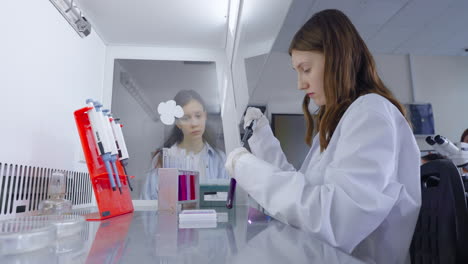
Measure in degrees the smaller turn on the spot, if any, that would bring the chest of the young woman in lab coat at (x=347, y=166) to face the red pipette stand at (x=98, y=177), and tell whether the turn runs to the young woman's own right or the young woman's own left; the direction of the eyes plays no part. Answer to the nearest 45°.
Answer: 0° — they already face it

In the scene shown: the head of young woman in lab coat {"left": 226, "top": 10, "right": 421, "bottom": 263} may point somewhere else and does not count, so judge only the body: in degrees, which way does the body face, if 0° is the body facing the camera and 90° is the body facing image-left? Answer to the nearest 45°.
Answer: approximately 90°

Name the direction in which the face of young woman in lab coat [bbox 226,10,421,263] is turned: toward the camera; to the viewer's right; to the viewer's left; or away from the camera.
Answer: to the viewer's left
